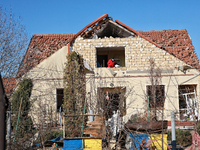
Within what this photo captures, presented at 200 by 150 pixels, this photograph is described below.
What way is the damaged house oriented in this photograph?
toward the camera

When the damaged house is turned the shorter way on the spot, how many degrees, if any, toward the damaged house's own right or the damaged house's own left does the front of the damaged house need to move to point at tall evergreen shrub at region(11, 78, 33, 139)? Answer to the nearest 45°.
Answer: approximately 45° to the damaged house's own right
